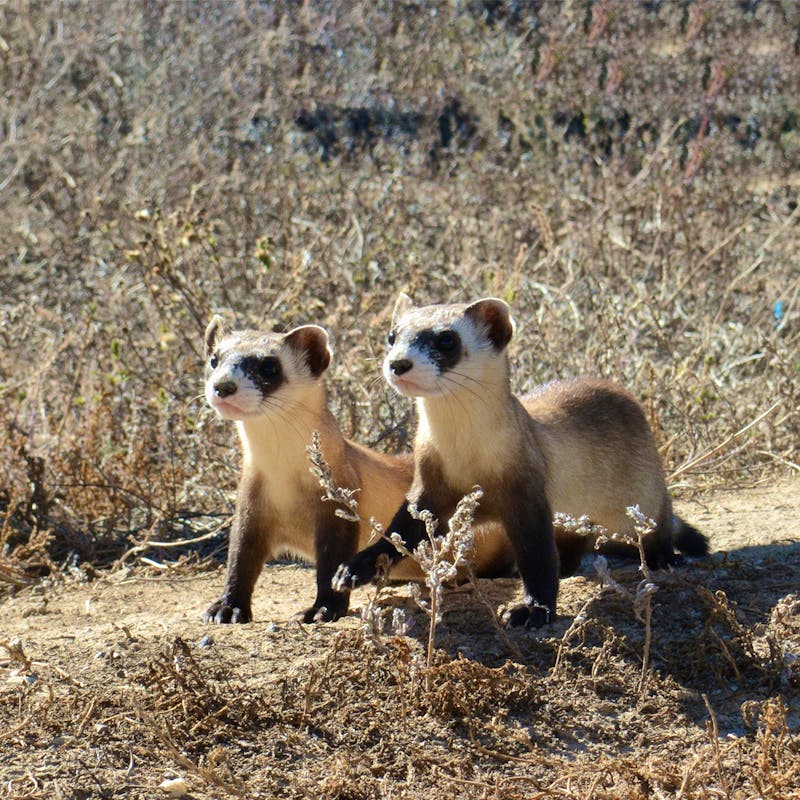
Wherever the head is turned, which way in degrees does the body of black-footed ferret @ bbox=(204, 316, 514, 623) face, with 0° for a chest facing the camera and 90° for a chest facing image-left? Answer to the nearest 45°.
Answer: approximately 45°

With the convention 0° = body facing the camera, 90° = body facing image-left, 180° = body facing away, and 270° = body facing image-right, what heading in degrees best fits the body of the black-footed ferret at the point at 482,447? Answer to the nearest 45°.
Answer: approximately 45°

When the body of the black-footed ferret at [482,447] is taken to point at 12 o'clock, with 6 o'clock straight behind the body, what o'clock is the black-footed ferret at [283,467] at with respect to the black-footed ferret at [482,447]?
the black-footed ferret at [283,467] is roughly at 2 o'clock from the black-footed ferret at [482,447].

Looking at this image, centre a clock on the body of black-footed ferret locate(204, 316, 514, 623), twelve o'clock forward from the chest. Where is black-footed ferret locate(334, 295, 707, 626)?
black-footed ferret locate(334, 295, 707, 626) is roughly at 8 o'clock from black-footed ferret locate(204, 316, 514, 623).
